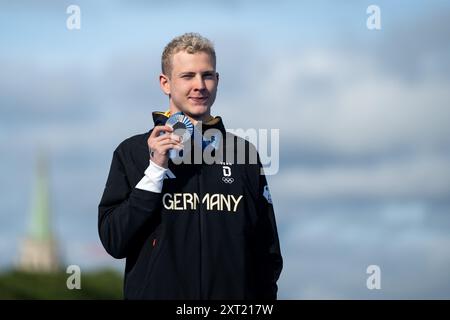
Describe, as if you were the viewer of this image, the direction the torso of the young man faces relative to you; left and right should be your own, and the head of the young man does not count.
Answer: facing the viewer
